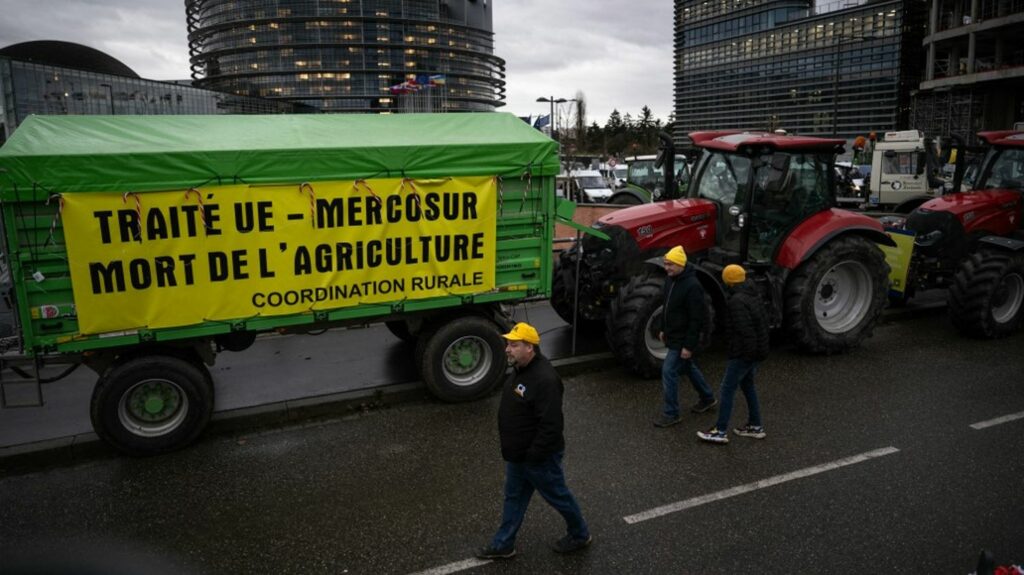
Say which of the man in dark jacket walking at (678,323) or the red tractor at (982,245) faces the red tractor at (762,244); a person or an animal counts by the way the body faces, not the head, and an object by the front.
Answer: the red tractor at (982,245)

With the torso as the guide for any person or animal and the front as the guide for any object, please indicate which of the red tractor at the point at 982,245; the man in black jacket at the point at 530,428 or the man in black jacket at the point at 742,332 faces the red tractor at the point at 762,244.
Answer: the red tractor at the point at 982,245

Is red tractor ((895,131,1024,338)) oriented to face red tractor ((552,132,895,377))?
yes

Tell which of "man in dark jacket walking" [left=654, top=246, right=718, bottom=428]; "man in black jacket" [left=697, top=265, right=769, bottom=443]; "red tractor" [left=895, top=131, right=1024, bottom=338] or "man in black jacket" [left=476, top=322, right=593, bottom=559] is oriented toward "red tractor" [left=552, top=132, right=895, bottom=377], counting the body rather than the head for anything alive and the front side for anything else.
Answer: "red tractor" [left=895, top=131, right=1024, bottom=338]

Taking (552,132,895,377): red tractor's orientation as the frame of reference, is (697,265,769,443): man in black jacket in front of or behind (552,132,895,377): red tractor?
in front

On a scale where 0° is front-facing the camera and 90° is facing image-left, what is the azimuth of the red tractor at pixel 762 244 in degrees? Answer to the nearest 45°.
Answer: approximately 45°

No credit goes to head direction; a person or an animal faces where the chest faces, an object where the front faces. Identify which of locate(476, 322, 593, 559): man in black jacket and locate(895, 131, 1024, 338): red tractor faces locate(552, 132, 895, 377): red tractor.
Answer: locate(895, 131, 1024, 338): red tractor

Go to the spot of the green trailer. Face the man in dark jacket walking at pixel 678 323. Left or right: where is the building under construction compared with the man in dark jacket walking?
left
